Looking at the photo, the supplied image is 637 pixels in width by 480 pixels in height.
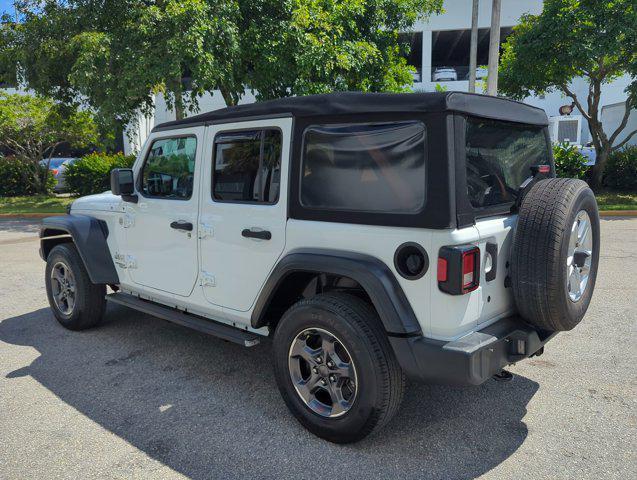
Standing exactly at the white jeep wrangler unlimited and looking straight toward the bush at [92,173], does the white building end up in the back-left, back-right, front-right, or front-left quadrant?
front-right

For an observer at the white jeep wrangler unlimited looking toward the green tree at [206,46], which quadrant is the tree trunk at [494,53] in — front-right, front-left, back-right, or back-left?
front-right

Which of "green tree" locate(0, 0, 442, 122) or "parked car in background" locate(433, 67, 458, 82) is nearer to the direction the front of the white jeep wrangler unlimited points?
the green tree

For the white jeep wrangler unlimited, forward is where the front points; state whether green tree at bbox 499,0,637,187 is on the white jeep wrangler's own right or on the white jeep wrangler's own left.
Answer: on the white jeep wrangler's own right

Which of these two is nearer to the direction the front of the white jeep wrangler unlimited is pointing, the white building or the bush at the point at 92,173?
the bush

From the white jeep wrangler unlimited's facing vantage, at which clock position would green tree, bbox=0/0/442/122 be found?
The green tree is roughly at 1 o'clock from the white jeep wrangler unlimited.

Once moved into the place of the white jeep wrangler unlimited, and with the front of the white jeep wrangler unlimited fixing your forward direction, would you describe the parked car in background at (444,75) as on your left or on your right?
on your right

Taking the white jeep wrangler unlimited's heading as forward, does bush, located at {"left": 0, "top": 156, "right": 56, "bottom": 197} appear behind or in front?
in front

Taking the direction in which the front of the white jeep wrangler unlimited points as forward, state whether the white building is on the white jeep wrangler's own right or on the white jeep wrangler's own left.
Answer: on the white jeep wrangler's own right

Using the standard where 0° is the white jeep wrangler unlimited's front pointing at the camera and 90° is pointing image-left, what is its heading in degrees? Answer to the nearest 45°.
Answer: approximately 135°

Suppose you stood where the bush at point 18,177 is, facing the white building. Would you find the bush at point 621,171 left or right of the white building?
right

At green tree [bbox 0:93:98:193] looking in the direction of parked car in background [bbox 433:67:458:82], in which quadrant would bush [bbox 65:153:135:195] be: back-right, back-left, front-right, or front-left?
front-right

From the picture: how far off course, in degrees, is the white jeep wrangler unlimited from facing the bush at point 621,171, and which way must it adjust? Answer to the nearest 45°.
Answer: approximately 90° to its right
